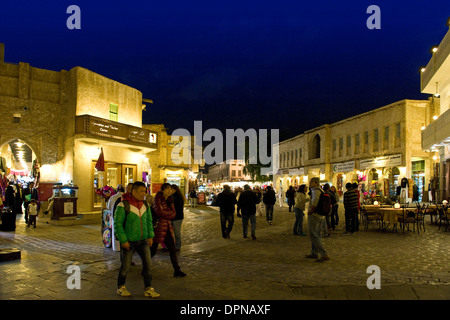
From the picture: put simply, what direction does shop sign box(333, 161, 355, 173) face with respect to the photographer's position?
facing the viewer and to the left of the viewer

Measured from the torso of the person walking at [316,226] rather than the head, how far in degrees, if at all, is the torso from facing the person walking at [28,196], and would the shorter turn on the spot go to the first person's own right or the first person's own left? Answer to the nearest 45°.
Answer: approximately 45° to the first person's own right

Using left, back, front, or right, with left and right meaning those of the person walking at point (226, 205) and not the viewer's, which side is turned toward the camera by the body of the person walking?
back

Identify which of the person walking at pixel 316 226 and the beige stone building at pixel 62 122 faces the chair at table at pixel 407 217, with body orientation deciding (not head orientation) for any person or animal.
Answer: the beige stone building

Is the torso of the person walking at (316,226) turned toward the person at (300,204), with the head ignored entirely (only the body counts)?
no

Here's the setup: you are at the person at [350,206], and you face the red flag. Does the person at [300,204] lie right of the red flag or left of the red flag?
left

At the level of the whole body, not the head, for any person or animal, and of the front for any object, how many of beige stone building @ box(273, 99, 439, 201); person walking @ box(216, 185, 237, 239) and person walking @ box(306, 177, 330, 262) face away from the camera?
1

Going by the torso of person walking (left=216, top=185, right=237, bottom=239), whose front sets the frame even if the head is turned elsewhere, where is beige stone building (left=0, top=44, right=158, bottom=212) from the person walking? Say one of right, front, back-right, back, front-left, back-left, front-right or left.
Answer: front-left

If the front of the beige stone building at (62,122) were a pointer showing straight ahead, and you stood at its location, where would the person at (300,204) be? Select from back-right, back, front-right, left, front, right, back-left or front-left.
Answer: front

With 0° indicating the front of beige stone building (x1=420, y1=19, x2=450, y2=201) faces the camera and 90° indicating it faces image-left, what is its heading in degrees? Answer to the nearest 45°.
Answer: approximately 90°

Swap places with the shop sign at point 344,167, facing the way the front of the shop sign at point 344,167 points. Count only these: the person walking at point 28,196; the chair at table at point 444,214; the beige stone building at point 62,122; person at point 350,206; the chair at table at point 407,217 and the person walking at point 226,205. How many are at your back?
0

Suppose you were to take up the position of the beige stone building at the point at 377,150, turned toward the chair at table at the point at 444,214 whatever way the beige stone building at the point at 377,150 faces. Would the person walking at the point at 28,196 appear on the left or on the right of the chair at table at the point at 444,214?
right
